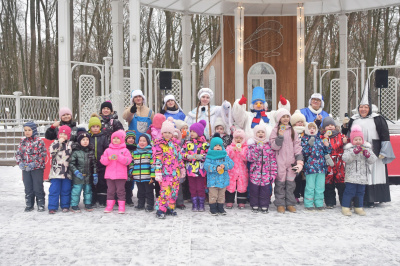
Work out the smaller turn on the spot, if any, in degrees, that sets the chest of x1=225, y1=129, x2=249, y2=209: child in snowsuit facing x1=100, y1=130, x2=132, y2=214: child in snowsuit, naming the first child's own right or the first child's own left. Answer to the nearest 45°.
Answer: approximately 90° to the first child's own right

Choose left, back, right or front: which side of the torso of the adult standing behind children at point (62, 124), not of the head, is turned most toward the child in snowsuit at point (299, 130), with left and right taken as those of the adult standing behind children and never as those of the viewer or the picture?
left

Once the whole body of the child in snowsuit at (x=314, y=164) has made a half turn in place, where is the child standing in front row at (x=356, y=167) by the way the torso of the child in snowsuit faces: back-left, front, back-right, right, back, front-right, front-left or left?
right

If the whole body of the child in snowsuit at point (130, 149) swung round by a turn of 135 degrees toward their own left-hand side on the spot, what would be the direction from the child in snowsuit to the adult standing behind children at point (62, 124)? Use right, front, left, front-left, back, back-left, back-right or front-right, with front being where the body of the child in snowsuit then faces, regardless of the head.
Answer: back-left

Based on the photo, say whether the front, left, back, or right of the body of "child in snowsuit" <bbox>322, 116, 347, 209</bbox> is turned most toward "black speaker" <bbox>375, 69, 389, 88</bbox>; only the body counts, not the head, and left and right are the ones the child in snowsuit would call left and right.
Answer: back

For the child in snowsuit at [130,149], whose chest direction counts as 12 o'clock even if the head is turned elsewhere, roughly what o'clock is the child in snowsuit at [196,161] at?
the child in snowsuit at [196,161] is roughly at 10 o'clock from the child in snowsuit at [130,149].

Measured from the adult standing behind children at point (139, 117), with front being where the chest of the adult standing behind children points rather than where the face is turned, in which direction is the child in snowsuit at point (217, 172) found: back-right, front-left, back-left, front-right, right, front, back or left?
front-left

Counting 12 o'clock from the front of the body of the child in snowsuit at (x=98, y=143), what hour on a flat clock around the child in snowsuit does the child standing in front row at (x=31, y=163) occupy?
The child standing in front row is roughly at 3 o'clock from the child in snowsuit.

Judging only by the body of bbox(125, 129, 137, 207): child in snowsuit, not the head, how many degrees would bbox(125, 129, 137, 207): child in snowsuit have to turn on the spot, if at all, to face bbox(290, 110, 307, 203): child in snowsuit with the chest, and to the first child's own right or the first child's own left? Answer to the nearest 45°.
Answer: approximately 90° to the first child's own left
